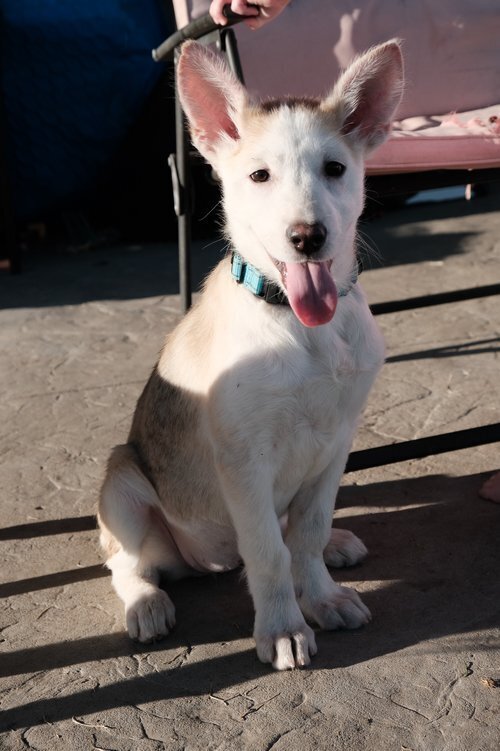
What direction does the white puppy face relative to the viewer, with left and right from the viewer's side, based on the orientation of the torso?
facing the viewer and to the right of the viewer
